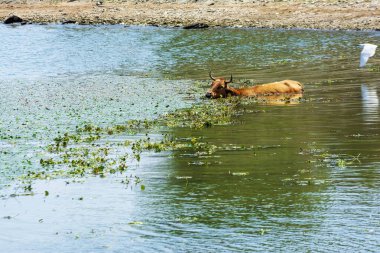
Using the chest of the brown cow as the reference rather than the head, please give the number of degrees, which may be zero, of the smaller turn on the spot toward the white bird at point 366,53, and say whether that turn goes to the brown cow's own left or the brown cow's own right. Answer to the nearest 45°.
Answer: approximately 135° to the brown cow's own right

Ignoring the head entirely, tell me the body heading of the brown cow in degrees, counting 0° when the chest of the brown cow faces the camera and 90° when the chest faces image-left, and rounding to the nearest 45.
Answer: approximately 90°
